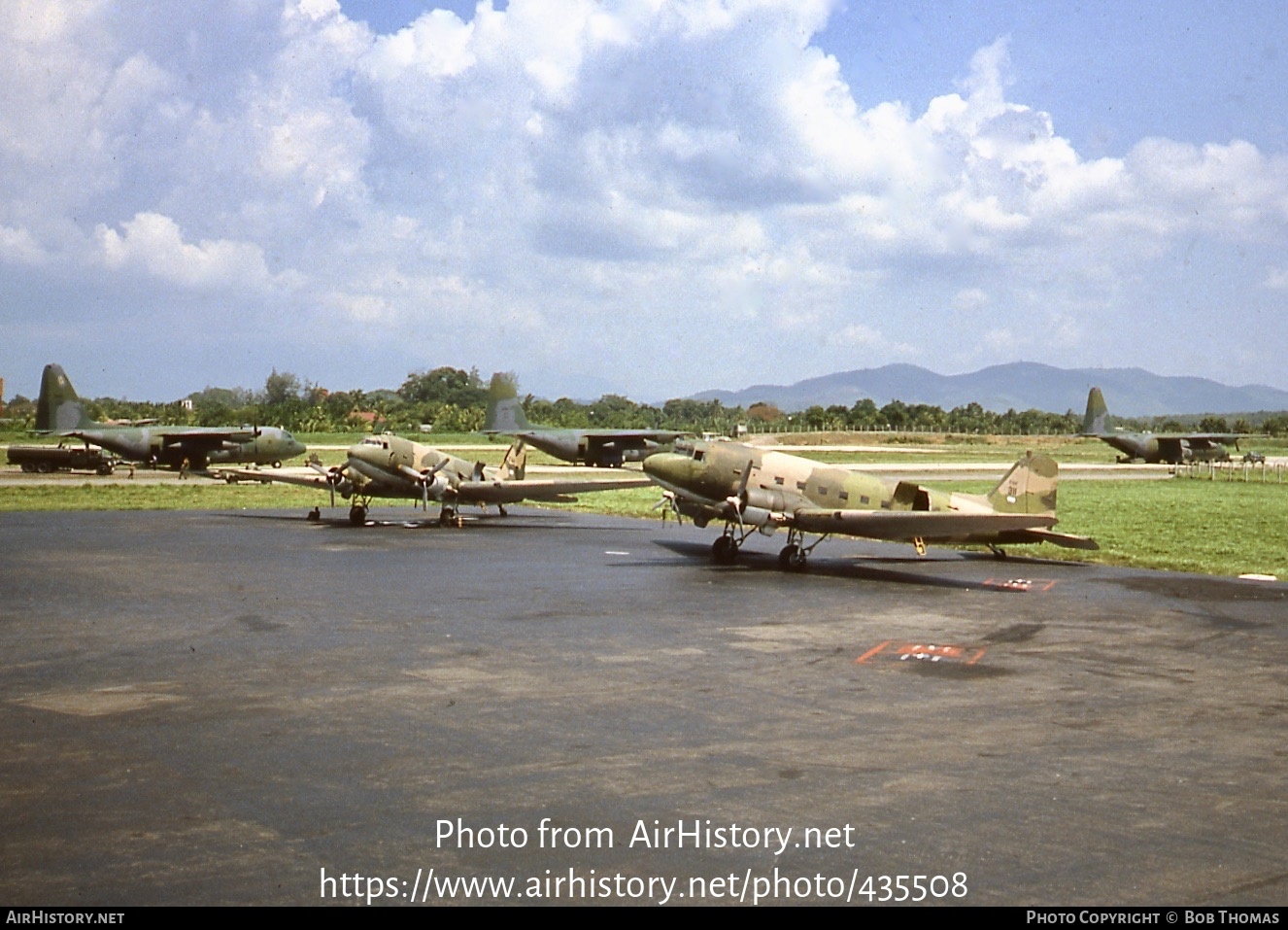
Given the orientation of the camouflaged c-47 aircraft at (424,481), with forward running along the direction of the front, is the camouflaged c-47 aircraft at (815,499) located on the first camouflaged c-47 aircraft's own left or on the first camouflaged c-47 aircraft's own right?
on the first camouflaged c-47 aircraft's own left

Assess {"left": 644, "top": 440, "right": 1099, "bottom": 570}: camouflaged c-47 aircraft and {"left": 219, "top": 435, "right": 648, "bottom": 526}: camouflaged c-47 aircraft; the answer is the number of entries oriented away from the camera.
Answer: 0

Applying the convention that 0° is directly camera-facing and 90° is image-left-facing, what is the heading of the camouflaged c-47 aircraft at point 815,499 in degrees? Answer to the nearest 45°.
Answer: approximately 45°

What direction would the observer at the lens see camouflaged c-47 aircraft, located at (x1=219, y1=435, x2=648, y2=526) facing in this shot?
facing the viewer and to the left of the viewer
